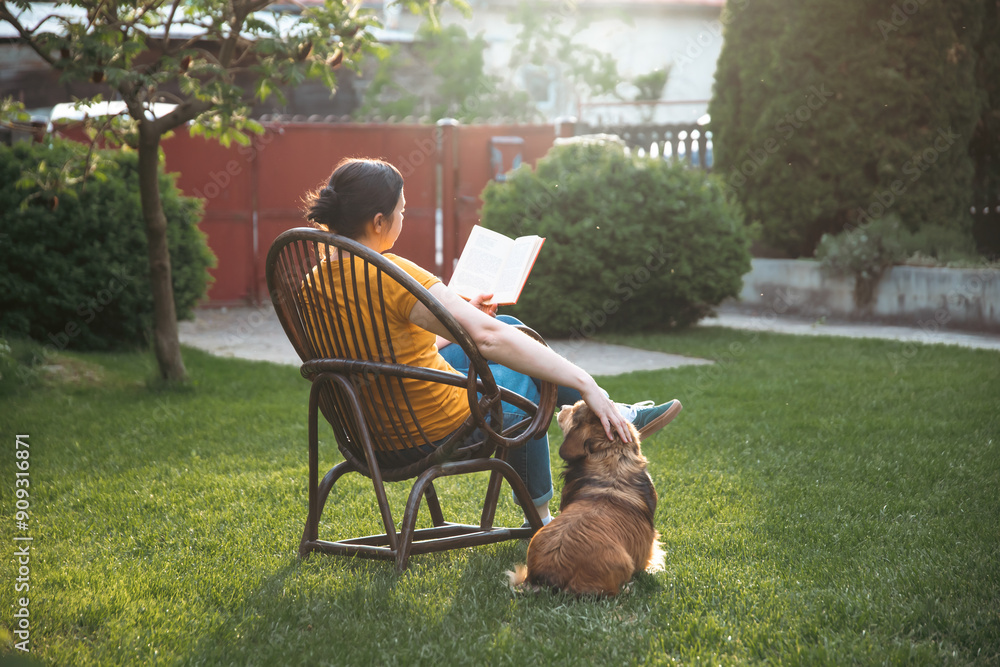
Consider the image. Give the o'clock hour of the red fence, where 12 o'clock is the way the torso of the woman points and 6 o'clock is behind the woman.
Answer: The red fence is roughly at 10 o'clock from the woman.

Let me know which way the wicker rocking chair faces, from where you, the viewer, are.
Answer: facing away from the viewer and to the right of the viewer

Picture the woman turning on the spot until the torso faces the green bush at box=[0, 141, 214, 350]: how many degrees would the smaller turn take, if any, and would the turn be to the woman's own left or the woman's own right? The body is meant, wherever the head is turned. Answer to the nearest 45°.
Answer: approximately 90° to the woman's own left

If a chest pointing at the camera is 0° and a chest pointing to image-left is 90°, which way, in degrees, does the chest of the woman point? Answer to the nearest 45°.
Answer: approximately 225°

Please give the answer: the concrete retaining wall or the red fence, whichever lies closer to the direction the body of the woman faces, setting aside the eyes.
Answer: the concrete retaining wall

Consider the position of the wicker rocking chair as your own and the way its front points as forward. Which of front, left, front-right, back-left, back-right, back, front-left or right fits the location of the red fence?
front-left

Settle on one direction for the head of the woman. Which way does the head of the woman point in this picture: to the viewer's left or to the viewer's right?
to the viewer's right

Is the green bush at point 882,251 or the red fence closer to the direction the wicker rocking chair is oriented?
the green bush

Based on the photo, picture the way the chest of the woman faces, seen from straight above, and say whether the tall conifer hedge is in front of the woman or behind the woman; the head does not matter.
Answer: in front

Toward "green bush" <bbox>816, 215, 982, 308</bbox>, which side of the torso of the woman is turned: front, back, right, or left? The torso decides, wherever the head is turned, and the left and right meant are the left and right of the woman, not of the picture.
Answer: front
